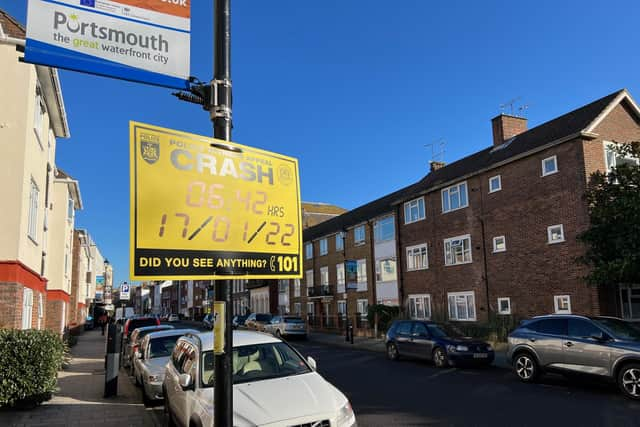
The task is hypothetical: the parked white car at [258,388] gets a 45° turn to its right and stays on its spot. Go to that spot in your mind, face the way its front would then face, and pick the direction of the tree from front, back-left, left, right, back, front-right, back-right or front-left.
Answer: back-left

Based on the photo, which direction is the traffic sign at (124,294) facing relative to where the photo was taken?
toward the camera

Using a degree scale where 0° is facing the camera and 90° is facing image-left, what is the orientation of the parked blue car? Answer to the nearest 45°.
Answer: approximately 315°

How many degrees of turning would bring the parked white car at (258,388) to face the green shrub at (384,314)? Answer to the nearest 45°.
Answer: approximately 135° to its left

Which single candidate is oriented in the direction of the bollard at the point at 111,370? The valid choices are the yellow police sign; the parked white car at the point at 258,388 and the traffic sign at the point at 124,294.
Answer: the traffic sign

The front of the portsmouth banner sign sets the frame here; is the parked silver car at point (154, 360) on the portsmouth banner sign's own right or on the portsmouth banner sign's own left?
on the portsmouth banner sign's own left

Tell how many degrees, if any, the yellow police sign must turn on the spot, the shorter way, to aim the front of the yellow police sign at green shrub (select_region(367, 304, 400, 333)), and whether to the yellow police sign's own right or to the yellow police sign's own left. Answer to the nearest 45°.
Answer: approximately 135° to the yellow police sign's own left

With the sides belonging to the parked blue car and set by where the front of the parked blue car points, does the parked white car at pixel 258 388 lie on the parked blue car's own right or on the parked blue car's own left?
on the parked blue car's own right

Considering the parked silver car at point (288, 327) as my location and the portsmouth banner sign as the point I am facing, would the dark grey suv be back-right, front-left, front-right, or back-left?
front-left

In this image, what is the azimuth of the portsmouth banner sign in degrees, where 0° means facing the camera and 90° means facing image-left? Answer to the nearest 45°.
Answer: approximately 315°

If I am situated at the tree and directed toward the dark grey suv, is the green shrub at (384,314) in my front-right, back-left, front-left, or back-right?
back-right

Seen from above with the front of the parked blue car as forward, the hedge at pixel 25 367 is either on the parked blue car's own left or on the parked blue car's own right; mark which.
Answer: on the parked blue car's own right

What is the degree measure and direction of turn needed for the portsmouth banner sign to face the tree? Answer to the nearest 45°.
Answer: approximately 90° to its left

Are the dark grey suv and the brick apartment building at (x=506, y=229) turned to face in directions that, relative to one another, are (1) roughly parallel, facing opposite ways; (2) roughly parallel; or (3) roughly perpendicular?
roughly perpendicular

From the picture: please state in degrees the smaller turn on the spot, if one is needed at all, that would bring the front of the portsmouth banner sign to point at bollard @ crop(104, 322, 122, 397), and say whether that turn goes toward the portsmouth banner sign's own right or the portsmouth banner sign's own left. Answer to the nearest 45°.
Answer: approximately 135° to the portsmouth banner sign's own left
